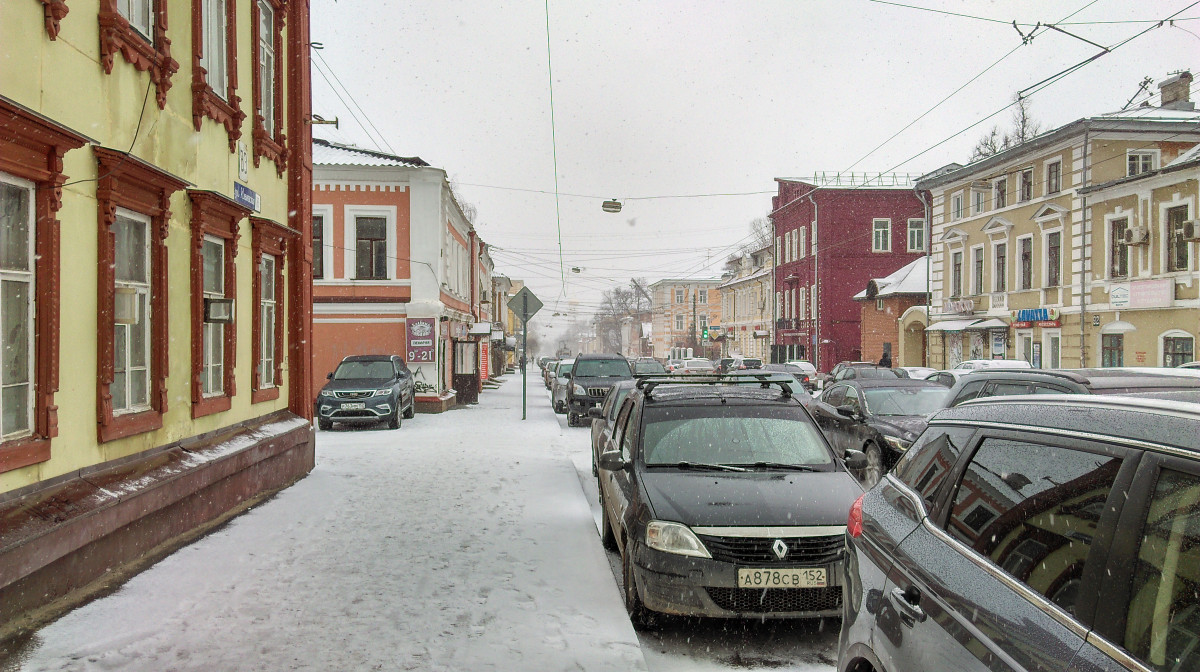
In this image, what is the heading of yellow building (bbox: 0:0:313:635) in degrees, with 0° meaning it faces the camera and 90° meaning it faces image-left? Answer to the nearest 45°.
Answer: approximately 315°

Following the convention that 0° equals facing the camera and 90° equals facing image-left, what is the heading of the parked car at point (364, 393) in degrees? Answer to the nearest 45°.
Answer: approximately 45°

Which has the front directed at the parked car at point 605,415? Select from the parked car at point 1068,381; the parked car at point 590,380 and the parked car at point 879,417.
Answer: the parked car at point 590,380

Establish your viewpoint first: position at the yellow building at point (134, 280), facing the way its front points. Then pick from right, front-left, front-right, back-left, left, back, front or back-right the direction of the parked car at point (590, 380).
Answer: left

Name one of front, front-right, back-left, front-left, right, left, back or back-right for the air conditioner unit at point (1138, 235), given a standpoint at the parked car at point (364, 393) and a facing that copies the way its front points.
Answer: back-left

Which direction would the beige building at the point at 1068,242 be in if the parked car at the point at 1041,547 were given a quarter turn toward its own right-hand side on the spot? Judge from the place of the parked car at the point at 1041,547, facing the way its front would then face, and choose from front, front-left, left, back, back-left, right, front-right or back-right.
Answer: back-right

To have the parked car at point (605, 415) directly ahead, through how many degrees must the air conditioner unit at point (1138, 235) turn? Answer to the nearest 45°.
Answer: approximately 45° to its left

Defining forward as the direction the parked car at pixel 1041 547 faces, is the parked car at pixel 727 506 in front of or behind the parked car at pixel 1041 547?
behind

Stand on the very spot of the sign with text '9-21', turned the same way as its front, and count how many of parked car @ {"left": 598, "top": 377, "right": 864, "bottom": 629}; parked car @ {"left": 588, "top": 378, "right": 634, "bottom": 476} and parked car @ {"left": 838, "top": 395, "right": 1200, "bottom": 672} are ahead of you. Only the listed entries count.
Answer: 3

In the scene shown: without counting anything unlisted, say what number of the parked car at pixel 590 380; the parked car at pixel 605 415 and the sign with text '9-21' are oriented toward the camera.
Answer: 3

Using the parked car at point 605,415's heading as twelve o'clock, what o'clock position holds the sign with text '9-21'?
The sign with text '9-21' is roughly at 5 o'clock from the parked car.

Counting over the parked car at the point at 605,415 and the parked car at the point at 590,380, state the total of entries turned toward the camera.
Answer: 2

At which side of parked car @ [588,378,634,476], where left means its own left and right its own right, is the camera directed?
front

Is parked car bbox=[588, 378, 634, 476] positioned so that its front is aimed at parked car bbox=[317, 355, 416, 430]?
no

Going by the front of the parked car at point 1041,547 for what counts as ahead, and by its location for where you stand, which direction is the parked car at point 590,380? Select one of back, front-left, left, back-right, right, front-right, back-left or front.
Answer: back

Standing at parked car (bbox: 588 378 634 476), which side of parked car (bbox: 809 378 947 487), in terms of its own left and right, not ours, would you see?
right

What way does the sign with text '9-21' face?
toward the camera
